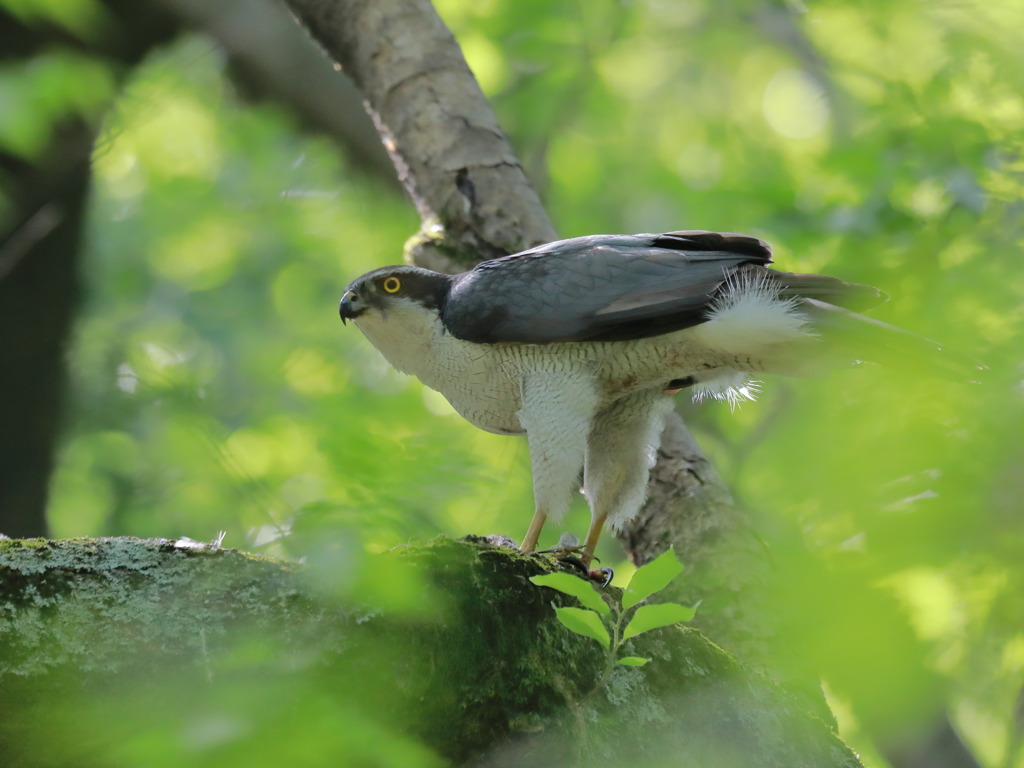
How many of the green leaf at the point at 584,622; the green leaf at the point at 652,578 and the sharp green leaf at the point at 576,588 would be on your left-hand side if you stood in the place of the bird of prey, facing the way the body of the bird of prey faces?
3

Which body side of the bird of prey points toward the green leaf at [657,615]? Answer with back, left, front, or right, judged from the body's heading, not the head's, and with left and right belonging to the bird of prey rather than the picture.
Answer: left

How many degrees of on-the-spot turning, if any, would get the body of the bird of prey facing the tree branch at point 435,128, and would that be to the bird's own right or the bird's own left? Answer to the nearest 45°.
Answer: approximately 45° to the bird's own right

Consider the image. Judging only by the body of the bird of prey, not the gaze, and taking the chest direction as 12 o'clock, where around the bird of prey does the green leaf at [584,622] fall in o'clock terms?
The green leaf is roughly at 9 o'clock from the bird of prey.

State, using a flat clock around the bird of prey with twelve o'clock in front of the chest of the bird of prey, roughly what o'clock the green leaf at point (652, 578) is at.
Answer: The green leaf is roughly at 9 o'clock from the bird of prey.

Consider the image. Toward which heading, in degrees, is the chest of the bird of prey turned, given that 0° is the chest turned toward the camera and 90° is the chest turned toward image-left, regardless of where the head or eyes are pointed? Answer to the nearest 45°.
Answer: approximately 90°

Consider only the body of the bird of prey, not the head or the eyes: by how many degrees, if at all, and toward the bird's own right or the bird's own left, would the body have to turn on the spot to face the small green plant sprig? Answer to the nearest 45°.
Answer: approximately 90° to the bird's own left

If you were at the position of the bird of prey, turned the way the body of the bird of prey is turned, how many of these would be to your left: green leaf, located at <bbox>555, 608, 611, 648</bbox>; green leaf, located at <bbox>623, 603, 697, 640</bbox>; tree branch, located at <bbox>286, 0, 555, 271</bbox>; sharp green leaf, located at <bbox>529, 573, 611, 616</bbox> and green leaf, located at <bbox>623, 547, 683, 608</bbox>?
4
